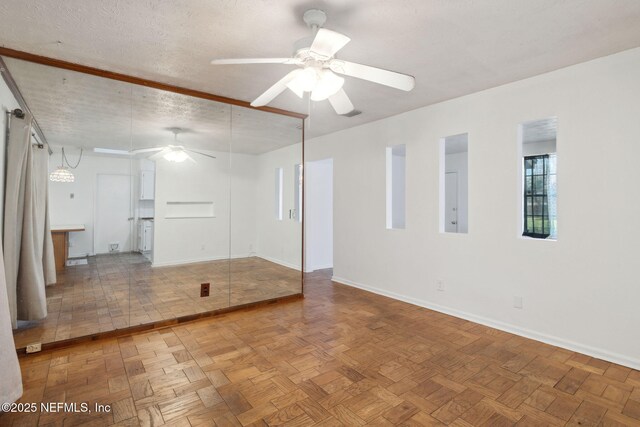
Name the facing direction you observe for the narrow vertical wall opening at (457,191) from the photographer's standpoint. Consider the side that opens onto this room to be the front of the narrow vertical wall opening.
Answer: facing the viewer and to the left of the viewer

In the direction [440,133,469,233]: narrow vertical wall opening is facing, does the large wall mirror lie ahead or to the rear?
ahead

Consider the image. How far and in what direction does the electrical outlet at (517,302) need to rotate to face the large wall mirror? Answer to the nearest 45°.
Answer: approximately 45° to its right

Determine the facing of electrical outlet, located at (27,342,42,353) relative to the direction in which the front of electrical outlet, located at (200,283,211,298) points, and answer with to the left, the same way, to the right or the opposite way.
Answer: the same way

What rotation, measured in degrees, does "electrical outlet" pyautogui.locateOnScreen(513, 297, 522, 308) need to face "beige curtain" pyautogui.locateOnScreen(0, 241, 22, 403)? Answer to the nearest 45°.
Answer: approximately 45° to its right

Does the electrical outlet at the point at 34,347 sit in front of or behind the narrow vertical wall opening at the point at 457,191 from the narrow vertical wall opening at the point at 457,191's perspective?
in front
